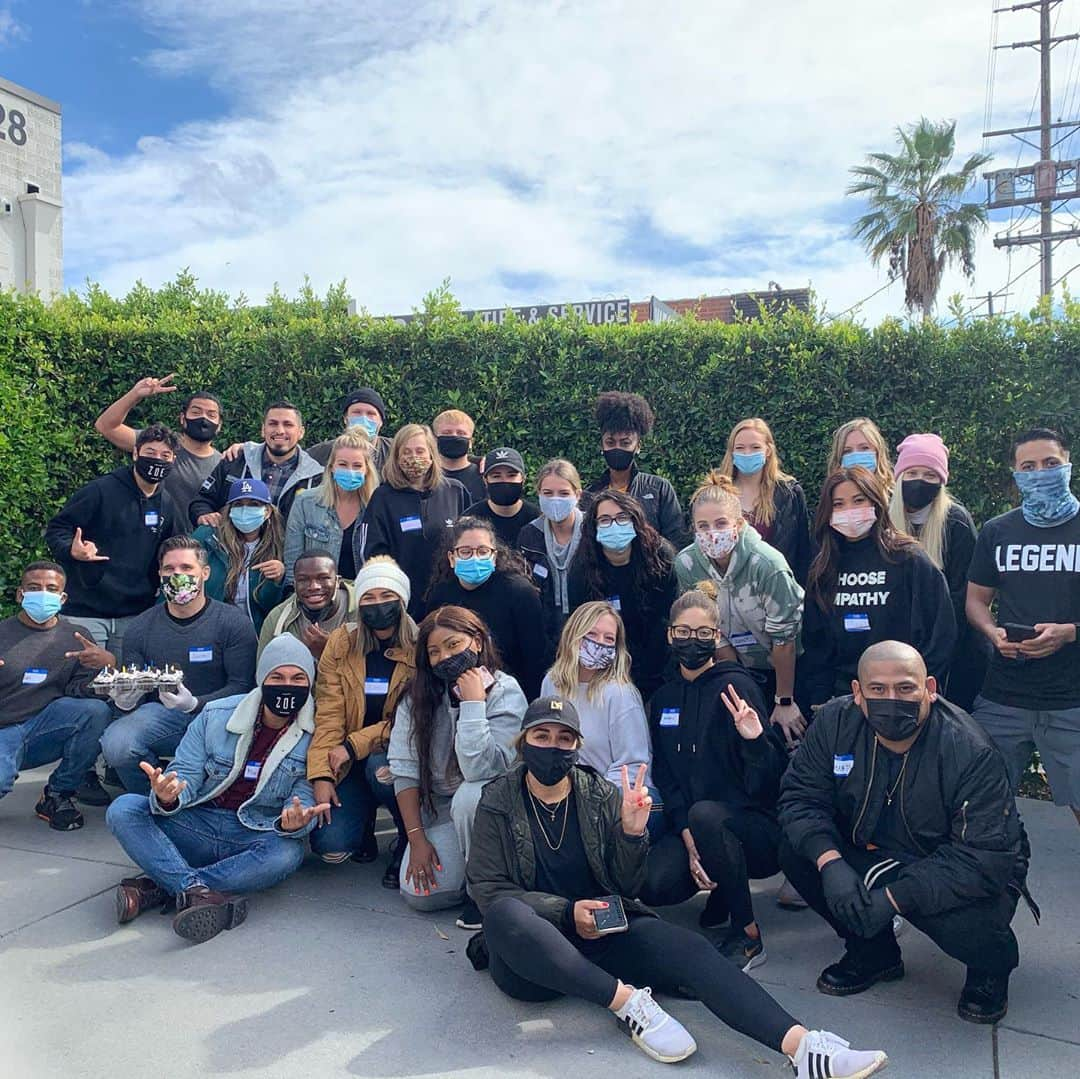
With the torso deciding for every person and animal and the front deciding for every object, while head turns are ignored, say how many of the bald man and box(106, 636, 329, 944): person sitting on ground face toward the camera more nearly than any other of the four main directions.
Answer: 2

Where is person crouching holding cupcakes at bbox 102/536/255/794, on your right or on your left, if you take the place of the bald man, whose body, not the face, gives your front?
on your right

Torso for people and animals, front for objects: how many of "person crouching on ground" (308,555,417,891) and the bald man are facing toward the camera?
2

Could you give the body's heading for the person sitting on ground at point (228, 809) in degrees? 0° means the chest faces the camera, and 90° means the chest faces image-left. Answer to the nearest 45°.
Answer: approximately 0°

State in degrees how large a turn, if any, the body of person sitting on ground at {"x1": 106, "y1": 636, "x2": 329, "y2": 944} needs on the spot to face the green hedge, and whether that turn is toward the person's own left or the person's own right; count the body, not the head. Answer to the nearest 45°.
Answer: approximately 135° to the person's own left

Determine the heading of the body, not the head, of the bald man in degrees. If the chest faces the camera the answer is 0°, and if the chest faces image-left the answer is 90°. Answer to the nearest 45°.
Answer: approximately 0°
